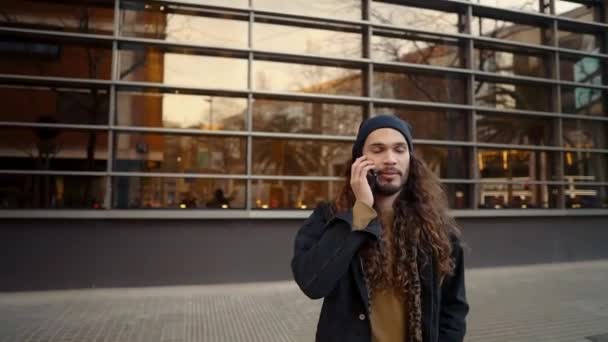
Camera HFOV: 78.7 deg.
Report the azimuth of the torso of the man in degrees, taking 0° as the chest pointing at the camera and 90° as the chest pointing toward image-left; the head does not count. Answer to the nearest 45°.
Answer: approximately 0°
